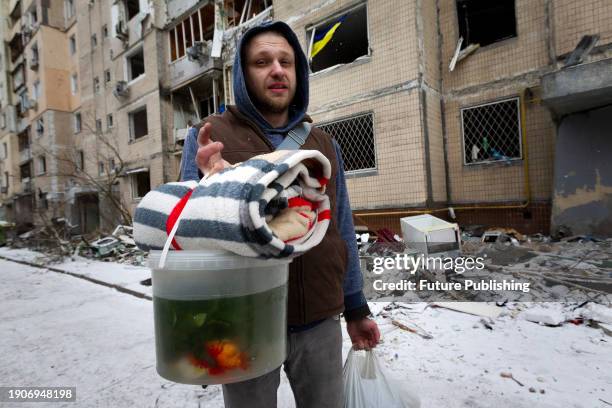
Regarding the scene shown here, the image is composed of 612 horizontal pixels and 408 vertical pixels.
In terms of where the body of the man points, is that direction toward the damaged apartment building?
no

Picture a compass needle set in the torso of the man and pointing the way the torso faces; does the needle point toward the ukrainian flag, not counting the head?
no

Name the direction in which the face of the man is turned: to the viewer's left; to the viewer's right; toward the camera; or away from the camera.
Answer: toward the camera

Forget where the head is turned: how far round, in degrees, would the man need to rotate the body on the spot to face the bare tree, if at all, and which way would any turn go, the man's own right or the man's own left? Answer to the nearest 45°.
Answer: approximately 135° to the man's own right

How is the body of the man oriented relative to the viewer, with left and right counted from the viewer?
facing the viewer
